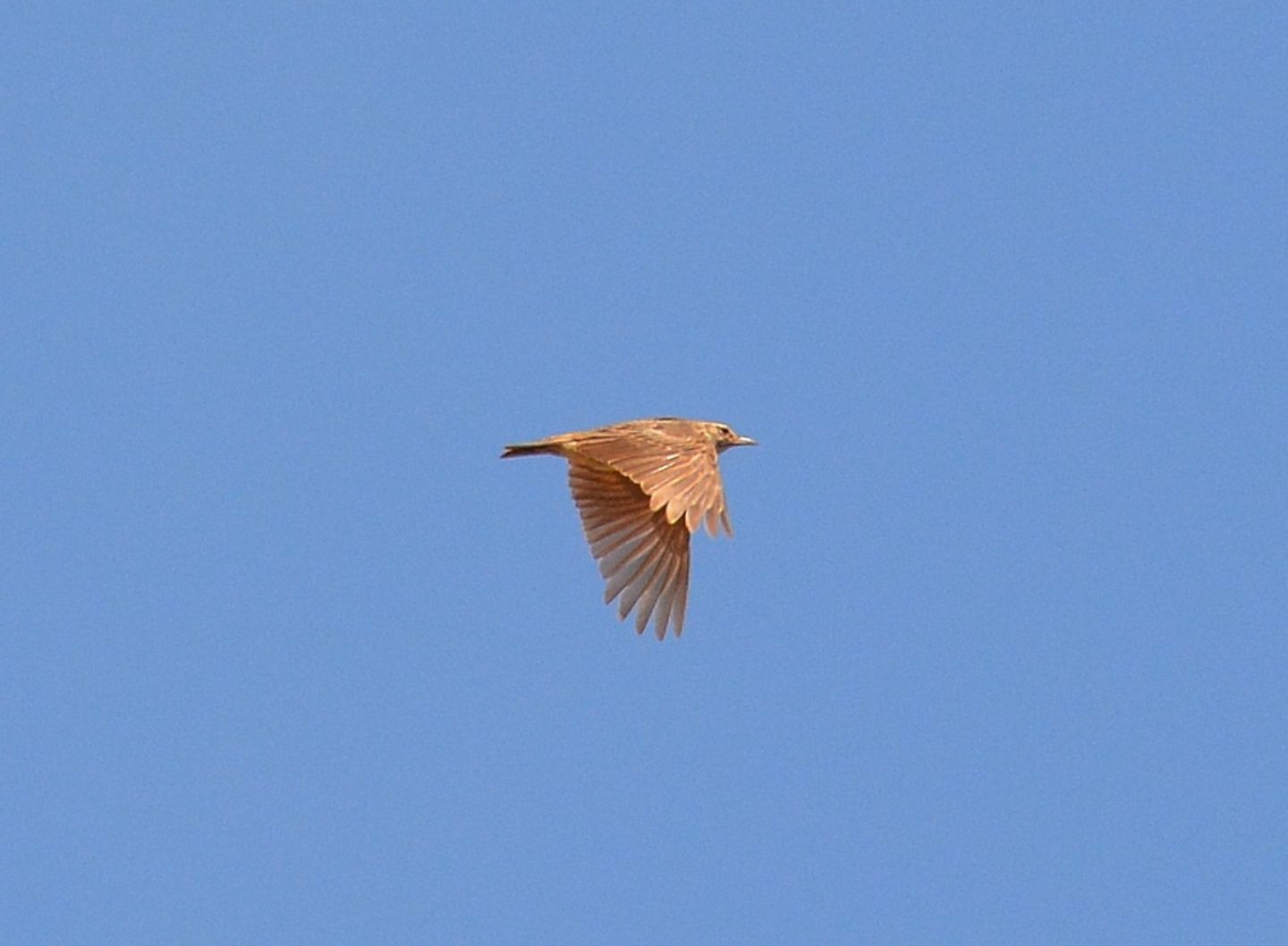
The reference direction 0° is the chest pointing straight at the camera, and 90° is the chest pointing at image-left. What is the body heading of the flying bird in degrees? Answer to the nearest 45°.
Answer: approximately 270°
